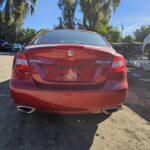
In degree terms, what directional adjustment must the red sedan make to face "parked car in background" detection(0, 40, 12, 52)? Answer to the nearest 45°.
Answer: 0° — it already faces it

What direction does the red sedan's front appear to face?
away from the camera

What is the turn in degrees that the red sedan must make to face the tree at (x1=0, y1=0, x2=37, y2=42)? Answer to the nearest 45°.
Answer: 0° — it already faces it

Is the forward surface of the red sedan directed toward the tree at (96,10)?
yes
